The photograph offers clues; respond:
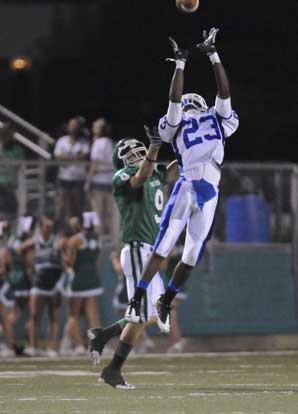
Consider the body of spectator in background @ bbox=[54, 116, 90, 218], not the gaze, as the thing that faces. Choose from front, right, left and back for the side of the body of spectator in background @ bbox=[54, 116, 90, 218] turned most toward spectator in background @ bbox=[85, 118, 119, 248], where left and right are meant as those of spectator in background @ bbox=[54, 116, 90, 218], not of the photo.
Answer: left

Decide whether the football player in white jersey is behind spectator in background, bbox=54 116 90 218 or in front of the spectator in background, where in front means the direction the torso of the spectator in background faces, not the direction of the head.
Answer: in front

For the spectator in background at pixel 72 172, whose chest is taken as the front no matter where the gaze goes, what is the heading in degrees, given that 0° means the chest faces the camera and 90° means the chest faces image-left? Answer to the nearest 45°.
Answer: approximately 0°
